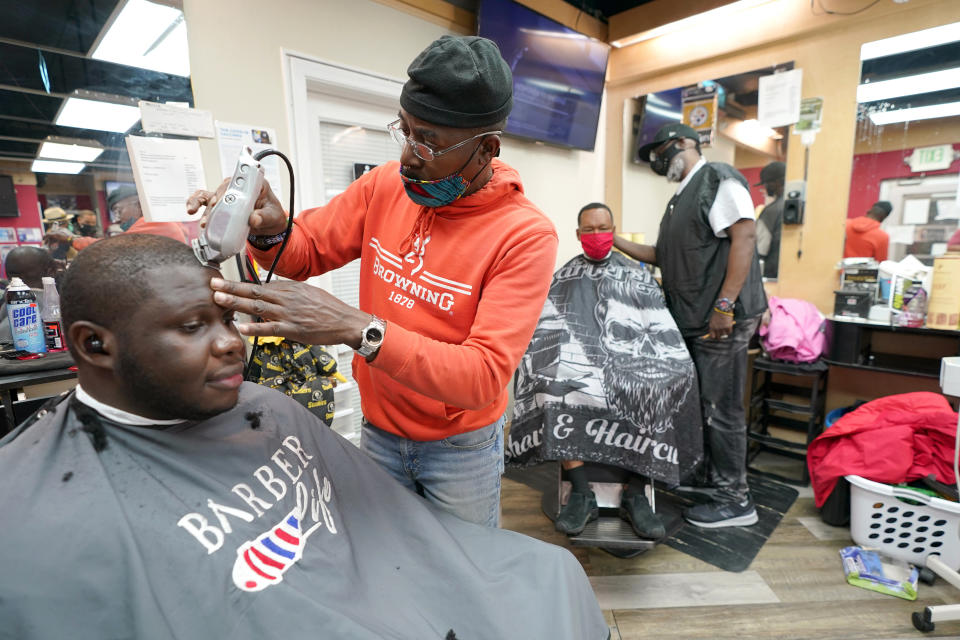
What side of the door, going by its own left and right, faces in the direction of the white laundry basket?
front

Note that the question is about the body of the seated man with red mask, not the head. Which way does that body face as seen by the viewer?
toward the camera

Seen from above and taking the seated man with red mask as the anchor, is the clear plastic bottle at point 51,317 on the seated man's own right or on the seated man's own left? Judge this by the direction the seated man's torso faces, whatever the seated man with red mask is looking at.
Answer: on the seated man's own right

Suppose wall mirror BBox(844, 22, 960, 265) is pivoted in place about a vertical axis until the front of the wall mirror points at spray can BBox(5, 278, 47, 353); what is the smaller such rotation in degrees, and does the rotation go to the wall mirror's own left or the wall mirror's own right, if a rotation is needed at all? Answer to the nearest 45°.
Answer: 0° — it already faces it

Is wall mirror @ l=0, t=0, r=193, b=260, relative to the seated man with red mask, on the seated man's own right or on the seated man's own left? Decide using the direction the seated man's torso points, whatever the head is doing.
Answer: on the seated man's own right

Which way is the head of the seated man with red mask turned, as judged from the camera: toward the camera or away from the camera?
toward the camera

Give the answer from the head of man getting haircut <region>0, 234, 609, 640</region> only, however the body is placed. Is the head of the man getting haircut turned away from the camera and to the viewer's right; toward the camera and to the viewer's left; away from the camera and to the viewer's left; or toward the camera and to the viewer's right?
toward the camera and to the viewer's right

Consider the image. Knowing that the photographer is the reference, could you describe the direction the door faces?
facing the viewer and to the right of the viewer

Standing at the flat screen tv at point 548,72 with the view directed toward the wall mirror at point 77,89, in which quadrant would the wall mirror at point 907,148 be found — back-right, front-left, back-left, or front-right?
back-left

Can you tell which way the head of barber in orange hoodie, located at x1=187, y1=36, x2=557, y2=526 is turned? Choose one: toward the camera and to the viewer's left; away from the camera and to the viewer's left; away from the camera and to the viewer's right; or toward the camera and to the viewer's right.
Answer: toward the camera and to the viewer's left

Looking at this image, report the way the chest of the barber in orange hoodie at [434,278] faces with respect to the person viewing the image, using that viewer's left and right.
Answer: facing the viewer and to the left of the viewer

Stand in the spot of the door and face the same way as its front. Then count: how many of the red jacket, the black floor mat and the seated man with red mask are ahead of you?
3
